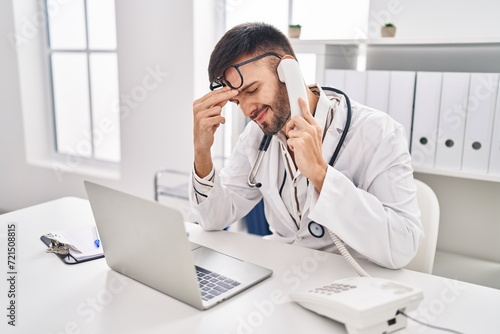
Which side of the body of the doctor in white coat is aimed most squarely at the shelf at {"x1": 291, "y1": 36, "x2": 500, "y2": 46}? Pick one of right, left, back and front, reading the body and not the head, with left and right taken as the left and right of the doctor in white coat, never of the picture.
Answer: back

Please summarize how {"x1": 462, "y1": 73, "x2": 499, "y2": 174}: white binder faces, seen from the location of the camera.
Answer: facing the viewer

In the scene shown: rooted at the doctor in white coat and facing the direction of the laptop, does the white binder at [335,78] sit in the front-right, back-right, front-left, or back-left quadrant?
back-right

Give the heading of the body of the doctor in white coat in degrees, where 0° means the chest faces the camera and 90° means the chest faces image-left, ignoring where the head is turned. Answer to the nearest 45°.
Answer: approximately 45°

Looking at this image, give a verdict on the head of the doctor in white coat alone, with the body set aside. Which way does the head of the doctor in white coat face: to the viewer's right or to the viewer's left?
to the viewer's left

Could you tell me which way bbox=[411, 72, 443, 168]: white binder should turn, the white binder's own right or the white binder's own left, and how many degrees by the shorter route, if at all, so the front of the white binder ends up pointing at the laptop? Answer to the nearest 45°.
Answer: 0° — it already faces it

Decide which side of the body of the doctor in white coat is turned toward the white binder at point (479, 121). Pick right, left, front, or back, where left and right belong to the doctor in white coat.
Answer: back

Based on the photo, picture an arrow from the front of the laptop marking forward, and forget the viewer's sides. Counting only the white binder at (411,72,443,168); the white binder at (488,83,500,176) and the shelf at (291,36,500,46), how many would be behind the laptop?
0

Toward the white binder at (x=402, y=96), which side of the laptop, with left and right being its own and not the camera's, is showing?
front

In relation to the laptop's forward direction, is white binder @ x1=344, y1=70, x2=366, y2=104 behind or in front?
in front

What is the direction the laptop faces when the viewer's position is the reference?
facing away from the viewer and to the right of the viewer

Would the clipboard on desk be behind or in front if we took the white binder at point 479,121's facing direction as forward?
in front

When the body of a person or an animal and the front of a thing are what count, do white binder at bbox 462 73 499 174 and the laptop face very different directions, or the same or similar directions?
very different directions

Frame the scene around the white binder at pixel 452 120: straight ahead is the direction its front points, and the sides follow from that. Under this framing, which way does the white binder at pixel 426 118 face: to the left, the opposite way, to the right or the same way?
the same way

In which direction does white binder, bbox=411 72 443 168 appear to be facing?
toward the camera
